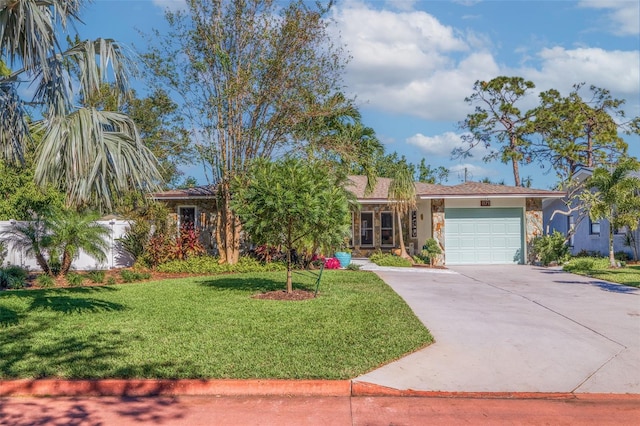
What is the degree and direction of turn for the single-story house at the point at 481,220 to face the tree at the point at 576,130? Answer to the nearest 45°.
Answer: approximately 135° to its left

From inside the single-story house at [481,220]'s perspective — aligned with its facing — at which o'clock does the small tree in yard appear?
The small tree in yard is roughly at 1 o'clock from the single-story house.

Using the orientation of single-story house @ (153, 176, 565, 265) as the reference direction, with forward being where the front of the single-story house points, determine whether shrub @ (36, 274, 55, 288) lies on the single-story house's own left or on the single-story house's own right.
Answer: on the single-story house's own right

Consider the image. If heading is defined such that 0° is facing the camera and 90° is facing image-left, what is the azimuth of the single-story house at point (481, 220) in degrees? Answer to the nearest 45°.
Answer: approximately 0°

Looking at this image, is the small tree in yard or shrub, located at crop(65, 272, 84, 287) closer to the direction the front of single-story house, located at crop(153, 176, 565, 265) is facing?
the small tree in yard

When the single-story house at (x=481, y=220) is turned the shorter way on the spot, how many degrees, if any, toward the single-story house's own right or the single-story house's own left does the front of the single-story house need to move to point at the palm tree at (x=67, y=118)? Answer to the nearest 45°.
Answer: approximately 45° to the single-story house's own right

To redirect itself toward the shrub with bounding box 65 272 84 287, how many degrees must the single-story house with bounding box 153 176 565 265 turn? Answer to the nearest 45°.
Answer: approximately 45° to its right

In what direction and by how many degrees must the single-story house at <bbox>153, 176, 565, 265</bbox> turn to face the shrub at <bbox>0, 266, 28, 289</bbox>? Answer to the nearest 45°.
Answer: approximately 45° to its right

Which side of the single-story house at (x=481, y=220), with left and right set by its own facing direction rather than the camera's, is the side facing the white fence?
right

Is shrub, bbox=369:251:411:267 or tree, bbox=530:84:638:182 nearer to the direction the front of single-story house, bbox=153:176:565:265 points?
the shrub

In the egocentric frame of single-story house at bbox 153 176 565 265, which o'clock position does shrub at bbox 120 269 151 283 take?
The shrub is roughly at 2 o'clock from the single-story house.
